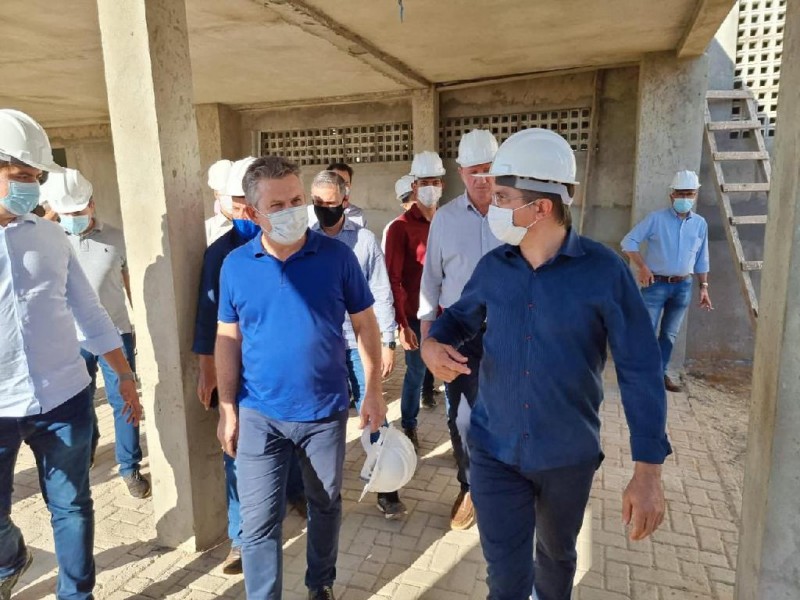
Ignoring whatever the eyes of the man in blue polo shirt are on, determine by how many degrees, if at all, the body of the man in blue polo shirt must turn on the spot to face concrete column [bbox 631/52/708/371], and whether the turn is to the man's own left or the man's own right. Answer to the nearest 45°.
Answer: approximately 135° to the man's own left

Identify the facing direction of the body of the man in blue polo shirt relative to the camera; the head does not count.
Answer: toward the camera

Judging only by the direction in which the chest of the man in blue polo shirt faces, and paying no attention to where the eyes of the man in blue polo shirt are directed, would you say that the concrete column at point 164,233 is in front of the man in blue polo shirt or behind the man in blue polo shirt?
behind

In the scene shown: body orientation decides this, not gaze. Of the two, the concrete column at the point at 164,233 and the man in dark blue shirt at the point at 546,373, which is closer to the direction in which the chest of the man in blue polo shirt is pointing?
the man in dark blue shirt

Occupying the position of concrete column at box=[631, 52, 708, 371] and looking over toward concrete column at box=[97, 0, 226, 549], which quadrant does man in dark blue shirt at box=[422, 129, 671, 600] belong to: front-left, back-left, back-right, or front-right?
front-left

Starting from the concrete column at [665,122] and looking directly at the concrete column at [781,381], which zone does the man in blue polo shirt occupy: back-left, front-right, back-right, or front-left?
front-right

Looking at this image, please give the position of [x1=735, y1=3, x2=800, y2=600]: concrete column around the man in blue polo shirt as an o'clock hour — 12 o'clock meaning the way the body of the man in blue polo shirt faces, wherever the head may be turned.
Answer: The concrete column is roughly at 10 o'clock from the man in blue polo shirt.
